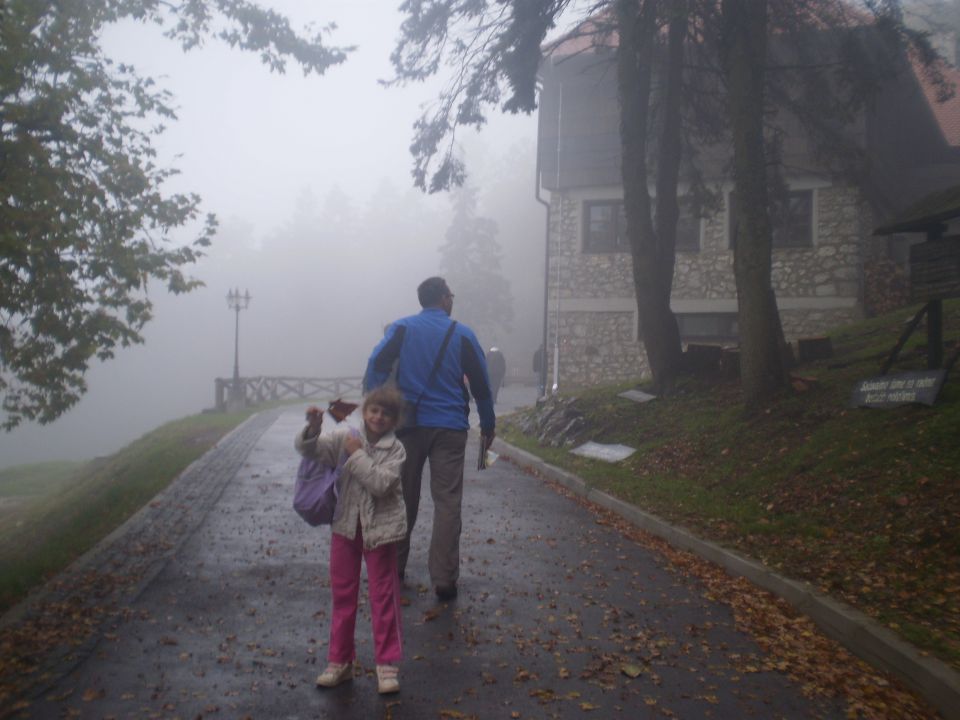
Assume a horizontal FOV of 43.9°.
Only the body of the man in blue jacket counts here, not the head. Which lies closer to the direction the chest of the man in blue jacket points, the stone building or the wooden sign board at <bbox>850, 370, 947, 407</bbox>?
the stone building

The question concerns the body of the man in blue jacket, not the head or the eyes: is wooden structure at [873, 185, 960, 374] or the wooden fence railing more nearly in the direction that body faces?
the wooden fence railing

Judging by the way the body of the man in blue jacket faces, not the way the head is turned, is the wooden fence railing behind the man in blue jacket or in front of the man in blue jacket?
in front

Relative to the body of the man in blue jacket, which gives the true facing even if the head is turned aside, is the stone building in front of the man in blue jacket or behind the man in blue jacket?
in front

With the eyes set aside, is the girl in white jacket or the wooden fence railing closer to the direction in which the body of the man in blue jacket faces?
the wooden fence railing

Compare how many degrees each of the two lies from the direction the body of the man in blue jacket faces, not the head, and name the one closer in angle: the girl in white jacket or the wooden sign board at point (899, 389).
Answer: the wooden sign board

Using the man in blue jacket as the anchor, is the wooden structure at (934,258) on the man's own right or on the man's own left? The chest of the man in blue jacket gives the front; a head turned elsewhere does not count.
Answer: on the man's own right

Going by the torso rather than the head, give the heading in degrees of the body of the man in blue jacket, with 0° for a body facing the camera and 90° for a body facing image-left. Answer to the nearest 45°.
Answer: approximately 180°

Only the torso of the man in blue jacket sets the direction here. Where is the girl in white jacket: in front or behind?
behind

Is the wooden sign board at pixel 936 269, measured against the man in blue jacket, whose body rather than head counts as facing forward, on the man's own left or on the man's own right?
on the man's own right

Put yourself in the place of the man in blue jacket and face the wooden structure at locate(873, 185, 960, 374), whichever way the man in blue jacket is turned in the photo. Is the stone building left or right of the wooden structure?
left
